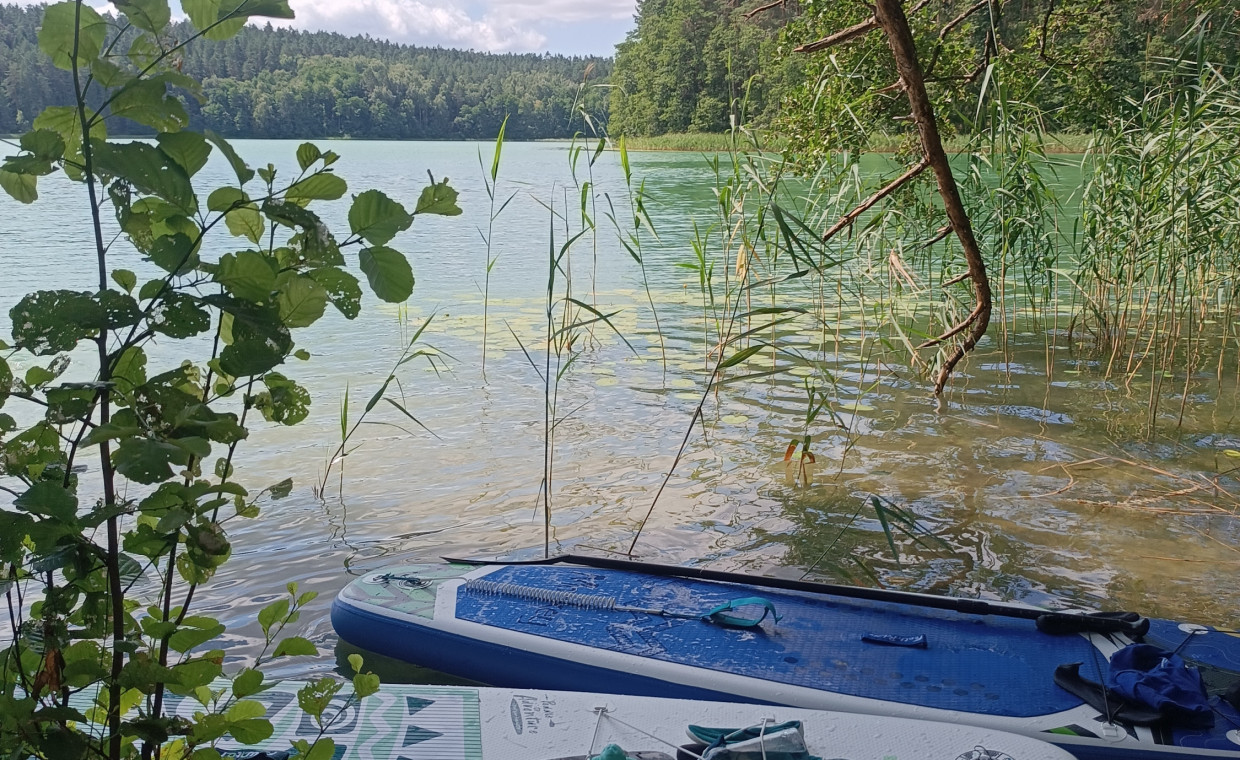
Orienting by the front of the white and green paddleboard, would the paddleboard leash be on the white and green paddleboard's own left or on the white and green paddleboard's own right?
on the white and green paddleboard's own left

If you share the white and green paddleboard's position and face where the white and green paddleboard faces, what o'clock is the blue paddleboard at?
The blue paddleboard is roughly at 10 o'clock from the white and green paddleboard.

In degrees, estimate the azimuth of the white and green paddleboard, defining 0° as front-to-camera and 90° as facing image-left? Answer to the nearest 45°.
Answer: approximately 270°

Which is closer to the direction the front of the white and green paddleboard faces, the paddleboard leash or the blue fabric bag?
the blue fabric bag

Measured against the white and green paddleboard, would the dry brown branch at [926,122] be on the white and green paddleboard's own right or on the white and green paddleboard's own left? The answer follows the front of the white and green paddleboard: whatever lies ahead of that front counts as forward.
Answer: on the white and green paddleboard's own left

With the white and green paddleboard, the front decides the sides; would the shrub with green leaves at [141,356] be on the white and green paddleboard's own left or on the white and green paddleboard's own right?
on the white and green paddleboard's own right

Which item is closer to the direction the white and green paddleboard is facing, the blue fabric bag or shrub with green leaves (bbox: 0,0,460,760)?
the blue fabric bag

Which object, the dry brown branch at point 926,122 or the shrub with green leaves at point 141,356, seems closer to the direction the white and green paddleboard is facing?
the dry brown branch
